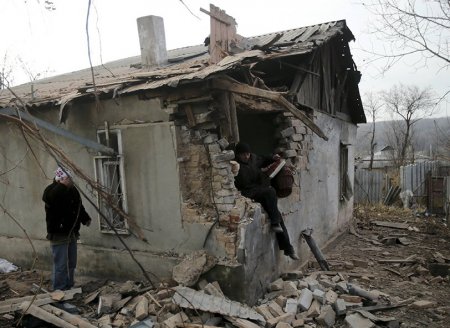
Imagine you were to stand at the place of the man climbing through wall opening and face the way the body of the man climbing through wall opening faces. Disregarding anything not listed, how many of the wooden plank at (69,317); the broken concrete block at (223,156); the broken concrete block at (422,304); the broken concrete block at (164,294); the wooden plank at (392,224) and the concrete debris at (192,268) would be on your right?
4

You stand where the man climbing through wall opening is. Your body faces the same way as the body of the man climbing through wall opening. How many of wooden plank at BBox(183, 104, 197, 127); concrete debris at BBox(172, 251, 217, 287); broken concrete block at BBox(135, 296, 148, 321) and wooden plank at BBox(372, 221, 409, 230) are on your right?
3

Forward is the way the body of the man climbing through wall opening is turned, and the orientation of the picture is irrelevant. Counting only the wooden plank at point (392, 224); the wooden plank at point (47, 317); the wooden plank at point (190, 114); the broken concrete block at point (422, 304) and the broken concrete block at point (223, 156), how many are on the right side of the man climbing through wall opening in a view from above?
3

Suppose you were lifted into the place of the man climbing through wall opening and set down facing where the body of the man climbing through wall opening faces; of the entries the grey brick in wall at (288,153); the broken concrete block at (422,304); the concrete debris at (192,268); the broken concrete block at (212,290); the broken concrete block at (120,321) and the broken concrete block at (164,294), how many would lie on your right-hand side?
4

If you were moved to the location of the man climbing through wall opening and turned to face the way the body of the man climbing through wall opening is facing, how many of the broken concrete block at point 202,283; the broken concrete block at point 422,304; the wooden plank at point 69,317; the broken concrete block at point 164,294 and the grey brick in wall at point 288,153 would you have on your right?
3

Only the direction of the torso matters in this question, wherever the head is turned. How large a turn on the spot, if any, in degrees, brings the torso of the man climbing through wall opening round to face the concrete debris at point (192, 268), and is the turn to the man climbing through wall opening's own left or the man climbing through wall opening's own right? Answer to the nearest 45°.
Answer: approximately 90° to the man climbing through wall opening's own right
